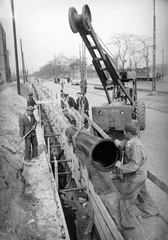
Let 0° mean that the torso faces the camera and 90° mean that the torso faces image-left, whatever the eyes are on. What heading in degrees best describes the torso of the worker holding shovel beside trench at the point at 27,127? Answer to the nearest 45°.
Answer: approximately 315°

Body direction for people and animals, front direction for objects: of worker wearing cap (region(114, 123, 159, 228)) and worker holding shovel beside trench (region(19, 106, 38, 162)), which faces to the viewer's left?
the worker wearing cap

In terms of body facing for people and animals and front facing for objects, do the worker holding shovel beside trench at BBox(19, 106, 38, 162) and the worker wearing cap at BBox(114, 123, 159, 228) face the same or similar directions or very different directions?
very different directions

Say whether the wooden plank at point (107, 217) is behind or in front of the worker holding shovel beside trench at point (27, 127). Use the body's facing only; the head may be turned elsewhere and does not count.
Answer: in front

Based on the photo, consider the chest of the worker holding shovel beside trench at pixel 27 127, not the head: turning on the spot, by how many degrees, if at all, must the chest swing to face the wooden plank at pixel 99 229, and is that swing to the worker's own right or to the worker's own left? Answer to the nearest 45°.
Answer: approximately 45° to the worker's own right

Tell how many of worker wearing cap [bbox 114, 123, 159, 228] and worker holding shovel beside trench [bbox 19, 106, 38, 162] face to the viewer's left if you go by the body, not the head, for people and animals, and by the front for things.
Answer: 1

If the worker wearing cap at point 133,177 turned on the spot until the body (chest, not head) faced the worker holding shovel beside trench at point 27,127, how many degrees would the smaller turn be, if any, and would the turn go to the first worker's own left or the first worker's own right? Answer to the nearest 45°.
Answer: approximately 45° to the first worker's own right

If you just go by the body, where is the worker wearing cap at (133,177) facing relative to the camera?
to the viewer's left

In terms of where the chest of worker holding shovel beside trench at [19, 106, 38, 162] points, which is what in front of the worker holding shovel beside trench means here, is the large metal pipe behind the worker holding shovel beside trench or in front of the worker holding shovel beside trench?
in front
